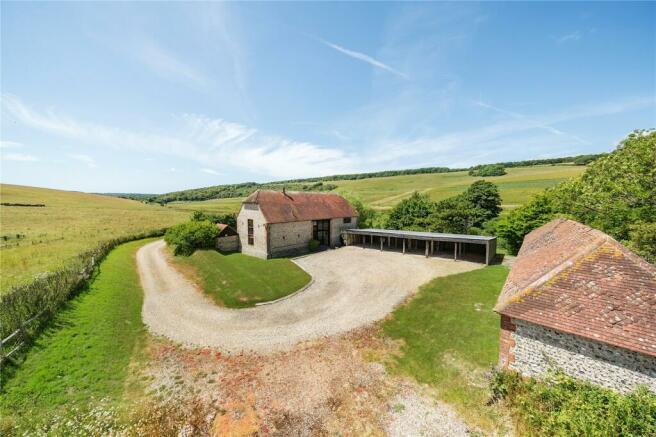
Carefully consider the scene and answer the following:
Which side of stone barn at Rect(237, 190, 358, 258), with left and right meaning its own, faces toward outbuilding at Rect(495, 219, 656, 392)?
front

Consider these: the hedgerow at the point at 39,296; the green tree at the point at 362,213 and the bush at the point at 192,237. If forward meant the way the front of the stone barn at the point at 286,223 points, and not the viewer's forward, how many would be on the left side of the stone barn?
1

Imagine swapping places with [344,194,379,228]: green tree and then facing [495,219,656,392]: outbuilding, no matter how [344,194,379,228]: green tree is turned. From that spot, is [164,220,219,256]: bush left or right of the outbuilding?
right

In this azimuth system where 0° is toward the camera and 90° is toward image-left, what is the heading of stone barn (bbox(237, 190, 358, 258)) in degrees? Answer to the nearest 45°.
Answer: approximately 315°

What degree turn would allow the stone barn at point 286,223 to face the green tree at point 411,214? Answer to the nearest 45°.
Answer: approximately 45° to its left

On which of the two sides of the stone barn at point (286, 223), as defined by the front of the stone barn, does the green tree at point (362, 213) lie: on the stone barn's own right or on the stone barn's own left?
on the stone barn's own left

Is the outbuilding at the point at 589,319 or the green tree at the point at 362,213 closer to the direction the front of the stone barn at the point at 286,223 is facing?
the outbuilding

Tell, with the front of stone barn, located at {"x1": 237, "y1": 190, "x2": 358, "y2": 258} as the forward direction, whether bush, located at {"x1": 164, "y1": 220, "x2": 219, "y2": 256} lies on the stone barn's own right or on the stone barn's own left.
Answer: on the stone barn's own right

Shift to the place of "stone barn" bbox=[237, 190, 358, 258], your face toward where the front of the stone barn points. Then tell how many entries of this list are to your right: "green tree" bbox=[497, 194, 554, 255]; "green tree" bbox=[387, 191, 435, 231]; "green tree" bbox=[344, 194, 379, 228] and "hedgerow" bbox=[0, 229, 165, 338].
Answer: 1

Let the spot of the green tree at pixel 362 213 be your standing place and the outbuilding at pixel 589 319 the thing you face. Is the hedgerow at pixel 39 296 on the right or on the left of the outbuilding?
right

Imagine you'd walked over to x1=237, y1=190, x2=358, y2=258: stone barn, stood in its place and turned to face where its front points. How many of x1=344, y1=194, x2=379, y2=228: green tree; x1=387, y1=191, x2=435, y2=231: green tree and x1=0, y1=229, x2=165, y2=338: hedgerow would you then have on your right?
1
